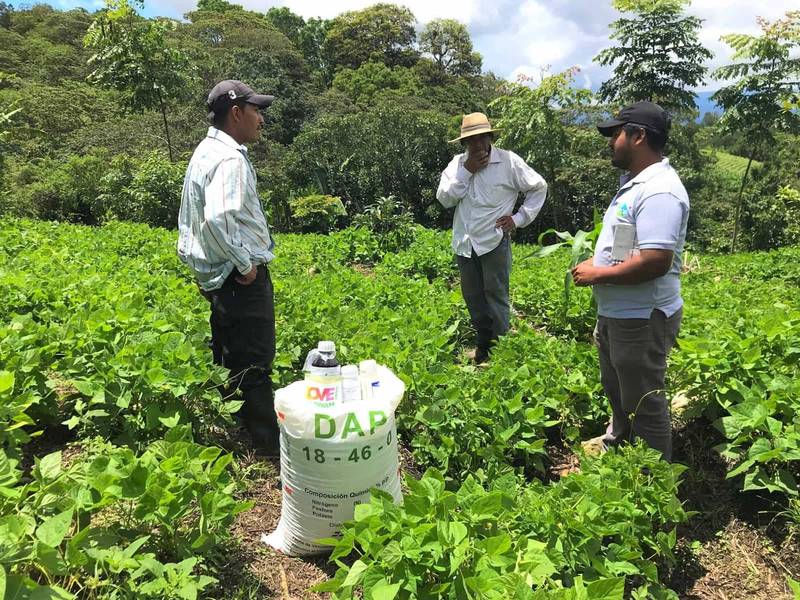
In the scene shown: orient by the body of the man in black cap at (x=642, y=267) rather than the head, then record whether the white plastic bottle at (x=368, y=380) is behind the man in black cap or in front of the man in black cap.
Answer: in front

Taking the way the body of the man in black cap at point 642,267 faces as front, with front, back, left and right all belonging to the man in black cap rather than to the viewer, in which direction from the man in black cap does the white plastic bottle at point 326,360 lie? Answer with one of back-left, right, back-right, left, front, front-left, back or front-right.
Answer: front-left

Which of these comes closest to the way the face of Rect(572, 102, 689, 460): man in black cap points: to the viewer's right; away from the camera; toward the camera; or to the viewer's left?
to the viewer's left

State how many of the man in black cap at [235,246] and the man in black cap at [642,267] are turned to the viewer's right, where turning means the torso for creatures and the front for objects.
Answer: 1

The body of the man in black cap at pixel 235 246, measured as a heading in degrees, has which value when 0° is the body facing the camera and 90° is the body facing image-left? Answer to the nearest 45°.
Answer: approximately 270°

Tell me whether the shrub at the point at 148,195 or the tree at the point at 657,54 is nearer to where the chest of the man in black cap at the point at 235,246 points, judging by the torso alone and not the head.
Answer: the tree

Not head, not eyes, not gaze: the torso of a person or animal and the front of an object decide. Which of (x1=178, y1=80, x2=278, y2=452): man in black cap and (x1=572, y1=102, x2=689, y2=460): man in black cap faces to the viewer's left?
(x1=572, y1=102, x2=689, y2=460): man in black cap

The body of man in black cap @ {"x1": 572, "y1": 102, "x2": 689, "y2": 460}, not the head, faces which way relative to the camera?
to the viewer's left

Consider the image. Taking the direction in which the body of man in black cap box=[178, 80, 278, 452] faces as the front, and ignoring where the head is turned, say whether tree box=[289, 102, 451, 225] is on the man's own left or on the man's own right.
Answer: on the man's own left

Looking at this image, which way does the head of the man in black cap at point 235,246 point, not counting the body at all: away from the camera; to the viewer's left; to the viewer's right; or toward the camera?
to the viewer's right
